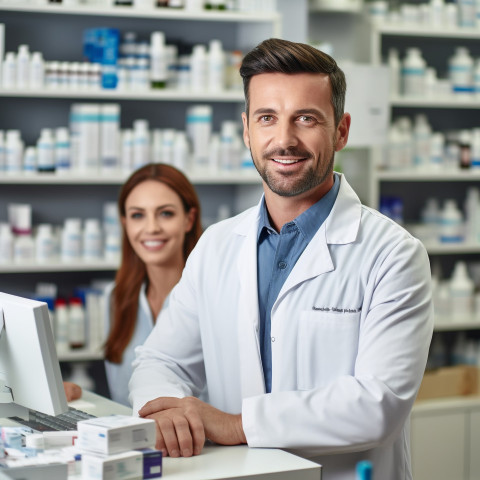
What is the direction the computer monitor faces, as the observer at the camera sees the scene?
facing away from the viewer and to the right of the viewer

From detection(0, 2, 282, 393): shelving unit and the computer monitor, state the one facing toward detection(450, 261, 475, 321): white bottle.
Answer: the computer monitor

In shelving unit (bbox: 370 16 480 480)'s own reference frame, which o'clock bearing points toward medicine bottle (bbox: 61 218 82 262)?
The medicine bottle is roughly at 2 o'clock from the shelving unit.

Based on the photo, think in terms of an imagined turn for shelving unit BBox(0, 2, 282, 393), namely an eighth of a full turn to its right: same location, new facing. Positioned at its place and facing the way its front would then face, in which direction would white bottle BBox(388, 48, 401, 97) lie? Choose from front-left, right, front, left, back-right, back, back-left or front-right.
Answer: back-left

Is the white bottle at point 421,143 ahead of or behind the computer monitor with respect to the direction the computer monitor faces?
ahead

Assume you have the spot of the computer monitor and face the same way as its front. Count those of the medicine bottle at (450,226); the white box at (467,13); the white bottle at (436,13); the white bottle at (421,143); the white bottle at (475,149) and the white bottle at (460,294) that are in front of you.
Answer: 6

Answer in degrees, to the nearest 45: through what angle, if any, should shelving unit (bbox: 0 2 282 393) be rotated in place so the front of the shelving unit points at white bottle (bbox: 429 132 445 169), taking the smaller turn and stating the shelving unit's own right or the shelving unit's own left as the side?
approximately 90° to the shelving unit's own left

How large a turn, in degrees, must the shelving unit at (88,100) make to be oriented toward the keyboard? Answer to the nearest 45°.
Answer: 0° — it already faces it

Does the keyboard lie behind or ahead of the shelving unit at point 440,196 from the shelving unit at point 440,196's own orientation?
ahead

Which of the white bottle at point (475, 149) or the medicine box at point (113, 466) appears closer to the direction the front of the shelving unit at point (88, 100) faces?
the medicine box

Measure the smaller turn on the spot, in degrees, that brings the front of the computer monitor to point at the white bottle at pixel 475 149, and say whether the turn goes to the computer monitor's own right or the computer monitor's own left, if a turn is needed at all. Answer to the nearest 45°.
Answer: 0° — it already faces it

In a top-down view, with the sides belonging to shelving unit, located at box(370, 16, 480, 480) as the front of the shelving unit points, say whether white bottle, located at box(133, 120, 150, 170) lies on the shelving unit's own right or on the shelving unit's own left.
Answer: on the shelving unit's own right
